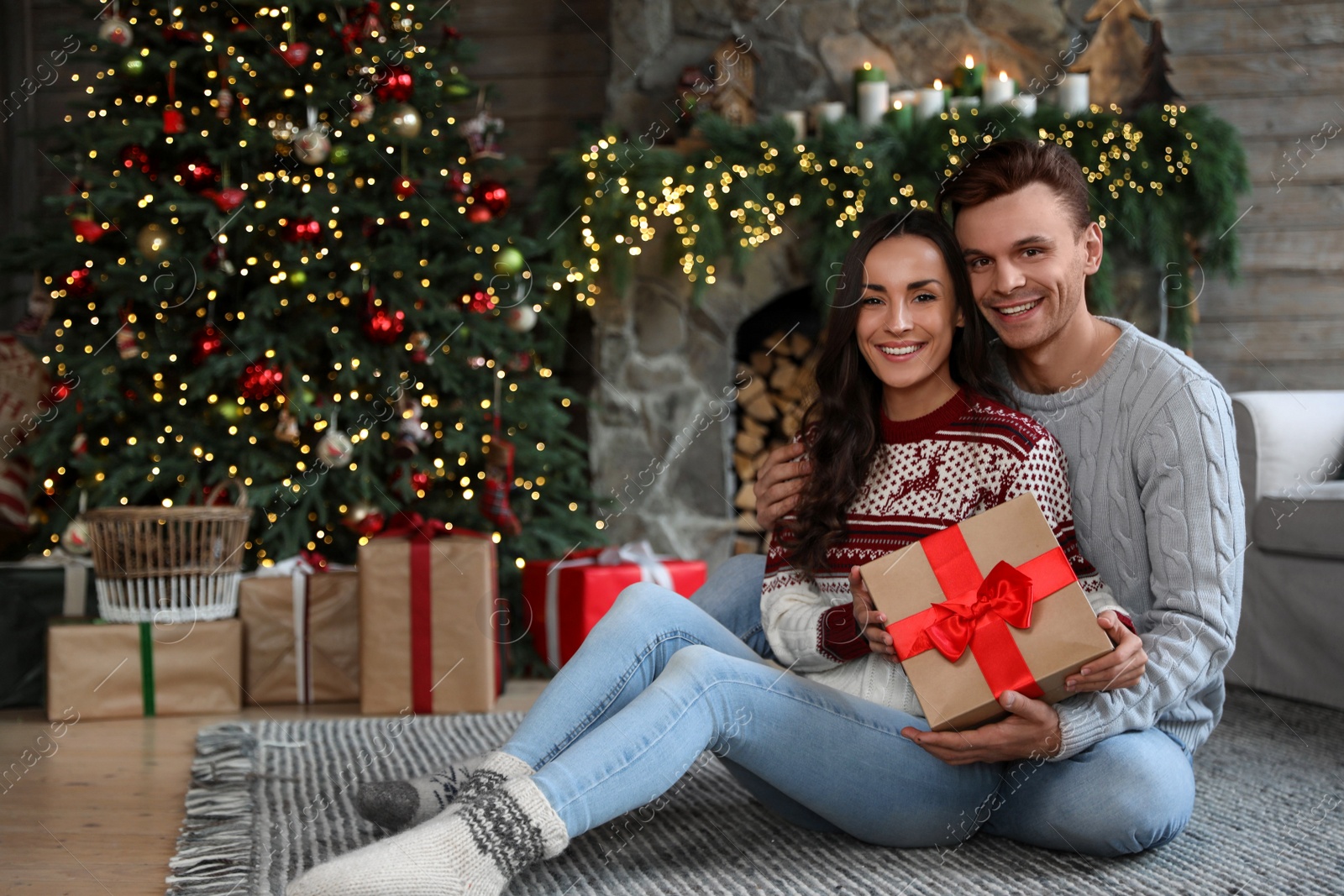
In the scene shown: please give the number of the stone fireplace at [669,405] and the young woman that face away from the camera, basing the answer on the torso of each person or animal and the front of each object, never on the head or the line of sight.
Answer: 0

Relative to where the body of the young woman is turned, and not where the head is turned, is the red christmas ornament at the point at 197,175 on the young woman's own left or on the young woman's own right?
on the young woman's own right

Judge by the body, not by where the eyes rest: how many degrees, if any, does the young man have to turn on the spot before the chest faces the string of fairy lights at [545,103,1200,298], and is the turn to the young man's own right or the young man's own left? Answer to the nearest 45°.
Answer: approximately 135° to the young man's own right

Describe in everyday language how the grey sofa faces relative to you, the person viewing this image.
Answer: facing the viewer and to the left of the viewer

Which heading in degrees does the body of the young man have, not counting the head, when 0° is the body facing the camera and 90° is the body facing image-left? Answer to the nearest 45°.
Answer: approximately 45°

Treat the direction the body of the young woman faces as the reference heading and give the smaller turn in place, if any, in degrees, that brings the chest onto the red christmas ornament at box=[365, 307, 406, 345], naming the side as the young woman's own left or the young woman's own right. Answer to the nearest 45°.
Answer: approximately 90° to the young woman's own right

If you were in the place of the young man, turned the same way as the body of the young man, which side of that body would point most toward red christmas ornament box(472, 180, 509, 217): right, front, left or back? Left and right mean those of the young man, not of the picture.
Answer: right

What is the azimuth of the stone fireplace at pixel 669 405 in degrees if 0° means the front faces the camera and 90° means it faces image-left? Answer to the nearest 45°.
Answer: approximately 0°

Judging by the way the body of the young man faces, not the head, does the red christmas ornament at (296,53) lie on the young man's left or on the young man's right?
on the young man's right

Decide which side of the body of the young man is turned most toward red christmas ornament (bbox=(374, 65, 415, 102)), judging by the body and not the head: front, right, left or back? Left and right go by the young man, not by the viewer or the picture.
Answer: right

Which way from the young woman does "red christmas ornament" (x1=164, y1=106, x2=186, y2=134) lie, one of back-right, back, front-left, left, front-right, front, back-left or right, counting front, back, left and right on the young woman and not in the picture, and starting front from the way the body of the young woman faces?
right

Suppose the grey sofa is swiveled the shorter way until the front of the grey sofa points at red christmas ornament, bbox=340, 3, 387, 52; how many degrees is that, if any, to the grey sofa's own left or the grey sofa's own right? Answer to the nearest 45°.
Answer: approximately 45° to the grey sofa's own right

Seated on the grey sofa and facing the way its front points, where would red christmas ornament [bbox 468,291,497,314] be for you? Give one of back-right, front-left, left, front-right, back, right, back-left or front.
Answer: front-right
